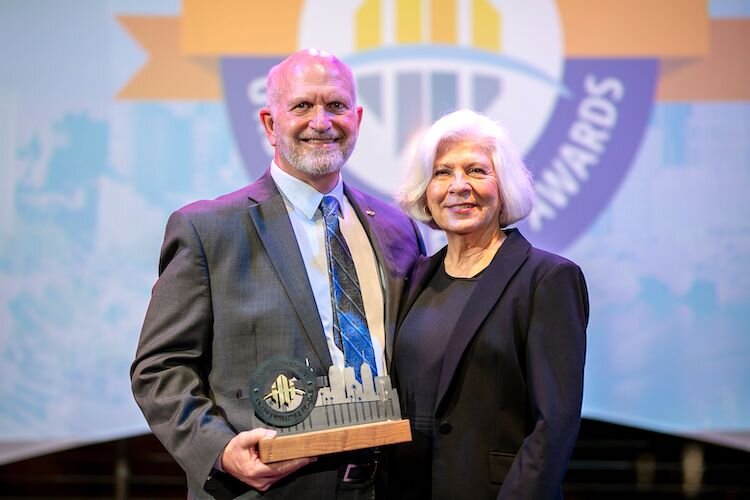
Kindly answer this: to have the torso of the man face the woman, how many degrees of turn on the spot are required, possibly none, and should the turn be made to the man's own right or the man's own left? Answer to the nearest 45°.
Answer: approximately 45° to the man's own left
